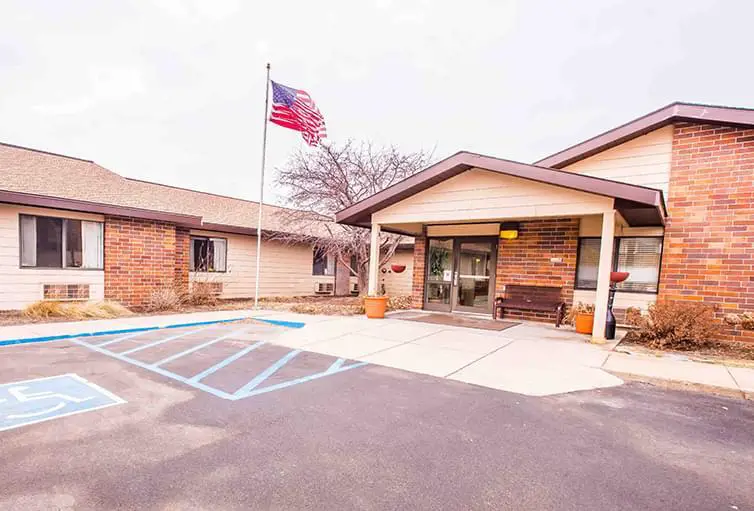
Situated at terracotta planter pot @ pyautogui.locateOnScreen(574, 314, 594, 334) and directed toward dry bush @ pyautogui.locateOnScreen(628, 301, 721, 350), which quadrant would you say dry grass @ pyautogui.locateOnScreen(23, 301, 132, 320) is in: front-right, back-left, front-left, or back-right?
back-right

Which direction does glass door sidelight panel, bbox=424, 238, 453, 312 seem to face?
toward the camera

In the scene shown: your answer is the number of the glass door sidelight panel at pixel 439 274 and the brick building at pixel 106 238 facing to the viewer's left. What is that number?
0

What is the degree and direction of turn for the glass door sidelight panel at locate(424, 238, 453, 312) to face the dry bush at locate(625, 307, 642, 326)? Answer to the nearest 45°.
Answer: approximately 45° to its left

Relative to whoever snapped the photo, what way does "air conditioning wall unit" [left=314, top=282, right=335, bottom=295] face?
facing the viewer and to the right of the viewer

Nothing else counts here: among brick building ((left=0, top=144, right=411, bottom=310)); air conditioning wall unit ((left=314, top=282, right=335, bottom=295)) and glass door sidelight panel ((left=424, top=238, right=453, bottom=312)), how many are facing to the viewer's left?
0

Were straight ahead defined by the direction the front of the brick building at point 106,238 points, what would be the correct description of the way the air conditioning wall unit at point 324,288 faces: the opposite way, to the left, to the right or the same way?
the same way

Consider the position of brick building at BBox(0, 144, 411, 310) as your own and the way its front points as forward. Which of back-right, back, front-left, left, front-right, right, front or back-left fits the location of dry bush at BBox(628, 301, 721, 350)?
front

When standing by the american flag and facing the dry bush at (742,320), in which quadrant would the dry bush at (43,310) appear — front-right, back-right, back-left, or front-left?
back-right

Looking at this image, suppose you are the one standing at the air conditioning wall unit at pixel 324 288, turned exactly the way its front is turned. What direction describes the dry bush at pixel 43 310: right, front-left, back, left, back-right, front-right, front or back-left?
right
